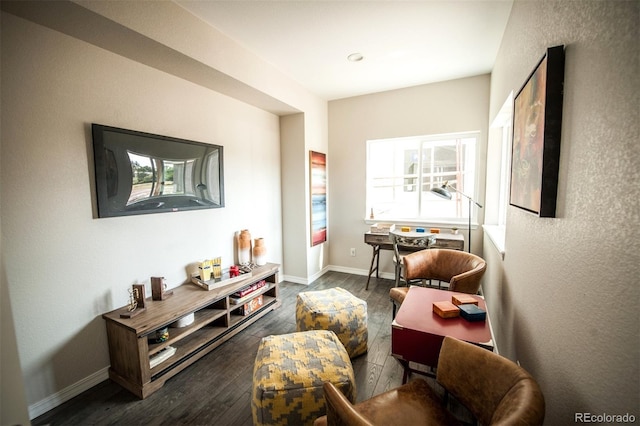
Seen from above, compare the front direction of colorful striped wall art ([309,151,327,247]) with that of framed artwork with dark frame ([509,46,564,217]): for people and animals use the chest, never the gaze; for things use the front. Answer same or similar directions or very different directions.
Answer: very different directions

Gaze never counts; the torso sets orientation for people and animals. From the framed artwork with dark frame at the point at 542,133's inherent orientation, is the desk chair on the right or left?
on its right

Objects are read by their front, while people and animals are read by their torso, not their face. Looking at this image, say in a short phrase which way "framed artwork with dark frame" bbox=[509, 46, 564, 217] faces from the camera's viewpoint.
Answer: facing to the left of the viewer

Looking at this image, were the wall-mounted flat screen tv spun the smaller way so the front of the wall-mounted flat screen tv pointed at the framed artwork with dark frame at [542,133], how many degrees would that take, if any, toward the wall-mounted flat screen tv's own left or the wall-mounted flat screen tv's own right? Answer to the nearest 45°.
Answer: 0° — it already faces it

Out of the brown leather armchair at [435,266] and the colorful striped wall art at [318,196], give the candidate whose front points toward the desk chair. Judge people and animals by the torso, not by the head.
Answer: the colorful striped wall art

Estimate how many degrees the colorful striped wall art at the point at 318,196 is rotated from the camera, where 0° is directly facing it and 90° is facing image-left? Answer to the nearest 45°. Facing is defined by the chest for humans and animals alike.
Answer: approximately 315°

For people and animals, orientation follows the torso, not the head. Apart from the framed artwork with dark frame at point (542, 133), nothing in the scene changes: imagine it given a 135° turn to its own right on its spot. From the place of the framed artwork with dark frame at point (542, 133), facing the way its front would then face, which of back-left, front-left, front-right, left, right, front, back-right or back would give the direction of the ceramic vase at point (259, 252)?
back-left

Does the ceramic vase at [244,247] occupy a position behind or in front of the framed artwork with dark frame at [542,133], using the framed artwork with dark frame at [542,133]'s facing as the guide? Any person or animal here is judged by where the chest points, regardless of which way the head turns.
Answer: in front

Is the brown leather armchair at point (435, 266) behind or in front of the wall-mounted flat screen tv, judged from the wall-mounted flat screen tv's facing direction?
in front

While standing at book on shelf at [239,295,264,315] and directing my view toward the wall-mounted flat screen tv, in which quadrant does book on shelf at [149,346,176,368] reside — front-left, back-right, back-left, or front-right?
front-left

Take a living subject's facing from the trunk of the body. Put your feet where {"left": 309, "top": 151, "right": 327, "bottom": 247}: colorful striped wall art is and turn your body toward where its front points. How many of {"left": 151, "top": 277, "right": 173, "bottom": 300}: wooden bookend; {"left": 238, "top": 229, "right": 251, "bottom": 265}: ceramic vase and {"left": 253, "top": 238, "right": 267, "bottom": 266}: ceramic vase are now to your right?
3

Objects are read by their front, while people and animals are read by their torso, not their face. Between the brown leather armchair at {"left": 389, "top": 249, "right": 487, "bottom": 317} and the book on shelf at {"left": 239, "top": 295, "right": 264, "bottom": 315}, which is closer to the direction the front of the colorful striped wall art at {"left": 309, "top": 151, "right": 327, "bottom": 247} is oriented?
the brown leather armchair

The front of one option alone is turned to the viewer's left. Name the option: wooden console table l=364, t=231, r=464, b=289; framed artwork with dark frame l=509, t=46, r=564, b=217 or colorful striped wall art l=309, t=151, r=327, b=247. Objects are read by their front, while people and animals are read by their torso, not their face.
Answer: framed artwork with dark frame l=509, t=46, r=564, b=217
